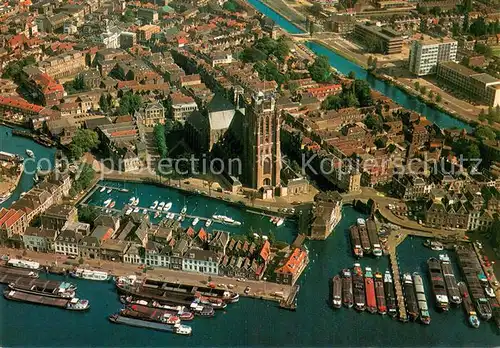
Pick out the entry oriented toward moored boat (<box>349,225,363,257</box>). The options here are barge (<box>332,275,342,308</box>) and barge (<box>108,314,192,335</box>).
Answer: barge (<box>332,275,342,308</box>)

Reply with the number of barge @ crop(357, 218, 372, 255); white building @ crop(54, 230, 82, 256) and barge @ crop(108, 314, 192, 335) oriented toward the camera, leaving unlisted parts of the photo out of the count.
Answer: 2

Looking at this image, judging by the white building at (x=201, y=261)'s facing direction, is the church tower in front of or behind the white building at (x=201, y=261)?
behind

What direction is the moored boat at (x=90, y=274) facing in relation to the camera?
to the viewer's left

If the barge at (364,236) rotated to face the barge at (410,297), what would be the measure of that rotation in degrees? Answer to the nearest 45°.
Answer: approximately 45° to its left

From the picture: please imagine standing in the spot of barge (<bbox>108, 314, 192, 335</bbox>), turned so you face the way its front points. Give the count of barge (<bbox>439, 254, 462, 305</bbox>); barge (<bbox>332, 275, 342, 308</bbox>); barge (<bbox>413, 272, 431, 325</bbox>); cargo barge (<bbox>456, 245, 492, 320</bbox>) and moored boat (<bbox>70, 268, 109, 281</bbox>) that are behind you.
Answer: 4

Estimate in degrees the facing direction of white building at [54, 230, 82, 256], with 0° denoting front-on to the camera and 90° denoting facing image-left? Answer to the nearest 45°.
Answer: approximately 0°

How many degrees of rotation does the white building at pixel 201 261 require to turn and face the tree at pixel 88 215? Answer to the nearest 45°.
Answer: approximately 135° to its right

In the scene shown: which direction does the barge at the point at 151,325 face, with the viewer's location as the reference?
facing to the left of the viewer

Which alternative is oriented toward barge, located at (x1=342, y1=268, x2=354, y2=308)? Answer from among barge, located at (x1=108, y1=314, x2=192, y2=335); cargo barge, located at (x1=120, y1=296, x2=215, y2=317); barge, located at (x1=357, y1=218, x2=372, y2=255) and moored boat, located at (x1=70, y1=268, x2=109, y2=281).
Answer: barge, located at (x1=357, y1=218, x2=372, y2=255)

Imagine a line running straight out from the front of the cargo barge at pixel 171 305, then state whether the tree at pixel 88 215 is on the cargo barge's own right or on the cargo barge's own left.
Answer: on the cargo barge's own right

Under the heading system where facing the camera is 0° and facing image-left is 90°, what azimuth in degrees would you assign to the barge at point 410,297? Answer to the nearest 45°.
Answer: approximately 0°

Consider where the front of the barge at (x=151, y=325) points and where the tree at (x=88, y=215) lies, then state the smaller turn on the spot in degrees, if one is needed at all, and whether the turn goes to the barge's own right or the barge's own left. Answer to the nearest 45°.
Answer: approximately 90° to the barge's own right
